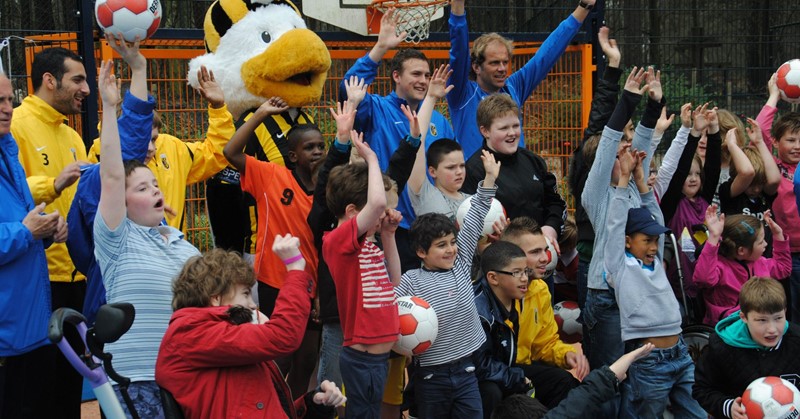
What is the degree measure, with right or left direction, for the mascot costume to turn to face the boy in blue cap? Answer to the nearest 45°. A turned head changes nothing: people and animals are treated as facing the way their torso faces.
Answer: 0° — it already faces them

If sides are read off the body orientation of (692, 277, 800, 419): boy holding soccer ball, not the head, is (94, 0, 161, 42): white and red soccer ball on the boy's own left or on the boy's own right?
on the boy's own right

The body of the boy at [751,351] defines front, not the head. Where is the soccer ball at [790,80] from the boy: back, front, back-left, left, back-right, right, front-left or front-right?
back-left

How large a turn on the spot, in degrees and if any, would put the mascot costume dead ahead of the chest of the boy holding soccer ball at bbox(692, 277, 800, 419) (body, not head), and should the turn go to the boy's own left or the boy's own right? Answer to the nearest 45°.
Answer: approximately 135° to the boy's own right

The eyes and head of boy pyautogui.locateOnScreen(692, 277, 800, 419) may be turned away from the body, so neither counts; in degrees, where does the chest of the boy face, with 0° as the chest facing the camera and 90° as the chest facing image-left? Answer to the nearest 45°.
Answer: approximately 315°

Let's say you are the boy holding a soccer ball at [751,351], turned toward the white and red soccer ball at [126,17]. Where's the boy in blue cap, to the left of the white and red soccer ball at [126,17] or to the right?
right

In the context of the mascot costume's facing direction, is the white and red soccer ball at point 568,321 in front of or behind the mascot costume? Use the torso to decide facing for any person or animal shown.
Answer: in front

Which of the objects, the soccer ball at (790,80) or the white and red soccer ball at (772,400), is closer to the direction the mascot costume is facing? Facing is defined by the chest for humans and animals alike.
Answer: the white and red soccer ball

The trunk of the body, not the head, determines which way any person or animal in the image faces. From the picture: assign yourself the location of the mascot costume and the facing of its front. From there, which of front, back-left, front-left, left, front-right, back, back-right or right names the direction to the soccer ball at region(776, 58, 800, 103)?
front-left

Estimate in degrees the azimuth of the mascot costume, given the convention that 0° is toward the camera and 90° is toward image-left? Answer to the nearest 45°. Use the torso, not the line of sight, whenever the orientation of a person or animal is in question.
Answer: approximately 315°
